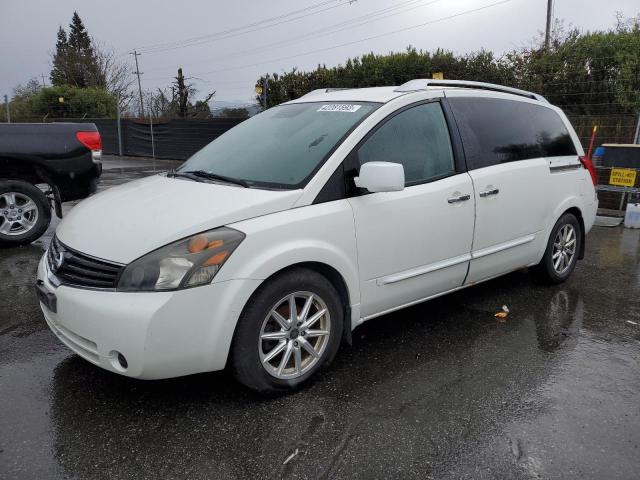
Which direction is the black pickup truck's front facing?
to the viewer's left

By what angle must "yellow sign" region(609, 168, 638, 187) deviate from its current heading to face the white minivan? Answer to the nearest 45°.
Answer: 0° — it already faces it

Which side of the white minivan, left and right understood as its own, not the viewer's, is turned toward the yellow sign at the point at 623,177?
back

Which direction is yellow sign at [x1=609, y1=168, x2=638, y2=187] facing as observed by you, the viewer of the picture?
facing the viewer

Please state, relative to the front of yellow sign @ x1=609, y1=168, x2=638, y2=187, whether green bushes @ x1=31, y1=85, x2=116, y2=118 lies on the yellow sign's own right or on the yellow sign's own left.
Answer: on the yellow sign's own right

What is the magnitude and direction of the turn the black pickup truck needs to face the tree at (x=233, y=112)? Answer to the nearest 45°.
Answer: approximately 135° to its right

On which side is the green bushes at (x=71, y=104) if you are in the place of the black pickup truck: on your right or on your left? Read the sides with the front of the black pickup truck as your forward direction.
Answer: on your right

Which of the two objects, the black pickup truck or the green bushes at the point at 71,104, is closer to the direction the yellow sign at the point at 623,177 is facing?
the black pickup truck

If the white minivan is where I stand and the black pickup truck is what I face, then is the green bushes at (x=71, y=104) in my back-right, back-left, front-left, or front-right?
front-right

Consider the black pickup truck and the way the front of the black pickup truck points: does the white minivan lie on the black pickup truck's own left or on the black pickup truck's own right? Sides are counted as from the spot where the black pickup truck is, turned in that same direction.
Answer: on the black pickup truck's own left

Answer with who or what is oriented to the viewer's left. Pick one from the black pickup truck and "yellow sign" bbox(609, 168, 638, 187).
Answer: the black pickup truck

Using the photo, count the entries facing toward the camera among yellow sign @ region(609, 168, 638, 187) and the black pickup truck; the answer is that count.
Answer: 1

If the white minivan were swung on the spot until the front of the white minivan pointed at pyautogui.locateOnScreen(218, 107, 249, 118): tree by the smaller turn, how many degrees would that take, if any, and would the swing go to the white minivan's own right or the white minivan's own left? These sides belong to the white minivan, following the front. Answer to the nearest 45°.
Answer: approximately 135° to the white minivan's own right

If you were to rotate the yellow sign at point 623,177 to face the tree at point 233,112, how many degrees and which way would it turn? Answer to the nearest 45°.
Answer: approximately 135° to its right
